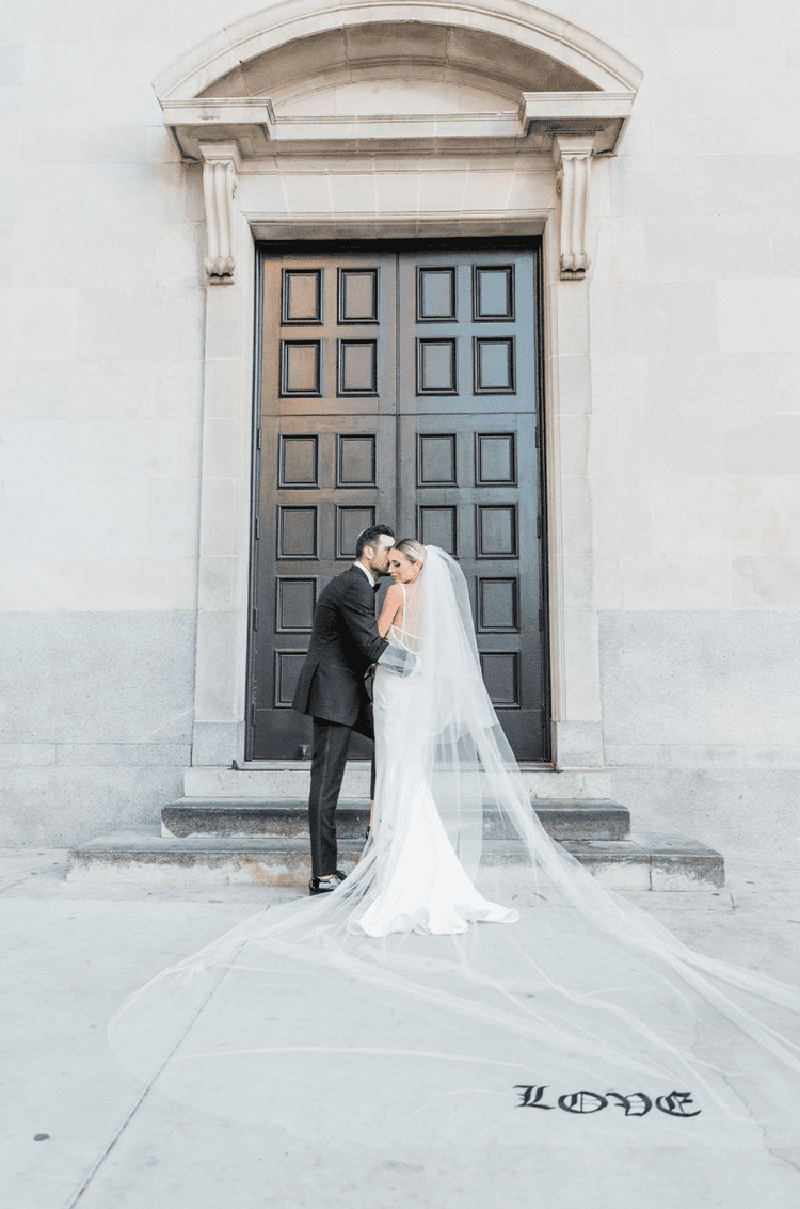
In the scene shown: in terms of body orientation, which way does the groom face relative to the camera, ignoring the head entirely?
to the viewer's right

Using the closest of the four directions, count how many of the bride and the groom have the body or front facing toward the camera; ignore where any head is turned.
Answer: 0

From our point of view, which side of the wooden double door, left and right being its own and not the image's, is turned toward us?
front

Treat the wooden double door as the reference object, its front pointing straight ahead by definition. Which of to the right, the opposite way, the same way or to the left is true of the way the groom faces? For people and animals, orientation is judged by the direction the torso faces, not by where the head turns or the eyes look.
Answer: to the left

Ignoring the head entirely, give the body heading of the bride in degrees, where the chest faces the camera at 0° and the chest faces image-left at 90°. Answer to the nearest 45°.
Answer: approximately 135°

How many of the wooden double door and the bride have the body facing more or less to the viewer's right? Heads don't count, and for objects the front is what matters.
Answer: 0

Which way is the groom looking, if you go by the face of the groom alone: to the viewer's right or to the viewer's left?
to the viewer's right
